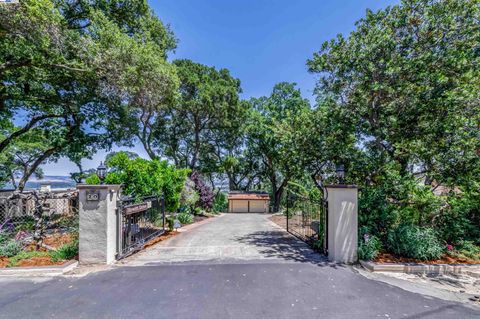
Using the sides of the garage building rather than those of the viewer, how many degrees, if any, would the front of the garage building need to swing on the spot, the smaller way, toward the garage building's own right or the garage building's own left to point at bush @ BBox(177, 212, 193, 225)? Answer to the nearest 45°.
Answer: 0° — it already faces it

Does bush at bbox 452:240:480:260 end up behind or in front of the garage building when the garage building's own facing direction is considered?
in front

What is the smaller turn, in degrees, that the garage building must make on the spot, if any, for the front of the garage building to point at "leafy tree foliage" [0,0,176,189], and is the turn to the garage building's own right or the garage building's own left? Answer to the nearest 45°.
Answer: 0° — it already faces it

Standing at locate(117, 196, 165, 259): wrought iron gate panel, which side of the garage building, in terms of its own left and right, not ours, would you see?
front

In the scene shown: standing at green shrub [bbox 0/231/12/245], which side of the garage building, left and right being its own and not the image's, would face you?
front

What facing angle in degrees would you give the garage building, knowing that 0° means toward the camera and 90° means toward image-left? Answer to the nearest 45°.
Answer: approximately 0°
